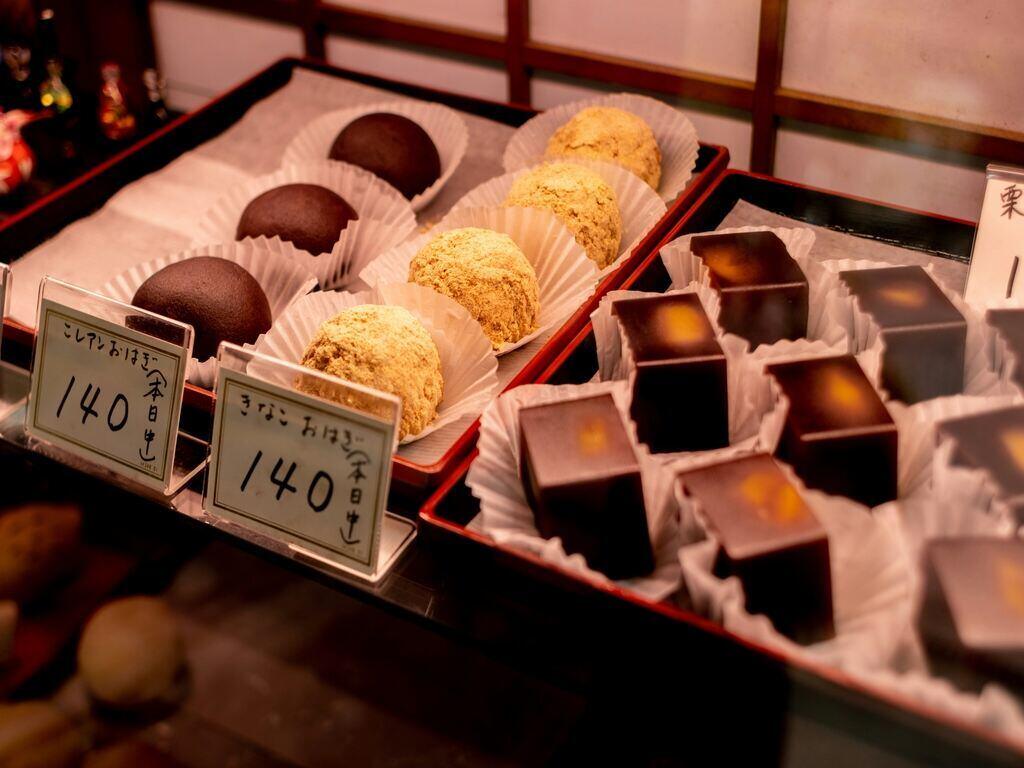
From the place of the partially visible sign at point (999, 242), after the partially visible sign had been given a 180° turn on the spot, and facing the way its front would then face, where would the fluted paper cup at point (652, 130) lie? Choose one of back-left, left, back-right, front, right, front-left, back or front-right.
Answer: front-left

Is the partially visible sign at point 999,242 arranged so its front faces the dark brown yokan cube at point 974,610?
yes

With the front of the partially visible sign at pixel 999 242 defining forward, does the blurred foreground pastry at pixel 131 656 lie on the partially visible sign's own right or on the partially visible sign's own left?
on the partially visible sign's own right

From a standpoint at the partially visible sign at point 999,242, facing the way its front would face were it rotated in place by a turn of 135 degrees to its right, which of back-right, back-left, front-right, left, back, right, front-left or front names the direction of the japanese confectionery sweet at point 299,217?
front-left

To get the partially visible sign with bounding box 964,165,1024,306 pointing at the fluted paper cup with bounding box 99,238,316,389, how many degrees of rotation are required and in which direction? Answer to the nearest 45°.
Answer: approximately 90° to its right

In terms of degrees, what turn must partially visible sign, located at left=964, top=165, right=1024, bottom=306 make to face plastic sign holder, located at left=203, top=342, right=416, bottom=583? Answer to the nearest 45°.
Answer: approximately 45° to its right

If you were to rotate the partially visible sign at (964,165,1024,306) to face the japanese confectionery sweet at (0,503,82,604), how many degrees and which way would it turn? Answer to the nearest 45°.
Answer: approximately 90° to its right

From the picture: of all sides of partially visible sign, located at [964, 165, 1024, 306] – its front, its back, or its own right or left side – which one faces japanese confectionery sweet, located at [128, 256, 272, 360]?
right

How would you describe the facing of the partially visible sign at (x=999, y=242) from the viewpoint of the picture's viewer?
facing the viewer

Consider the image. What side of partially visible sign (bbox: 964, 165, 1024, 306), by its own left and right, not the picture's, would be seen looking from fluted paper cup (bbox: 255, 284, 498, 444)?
right
